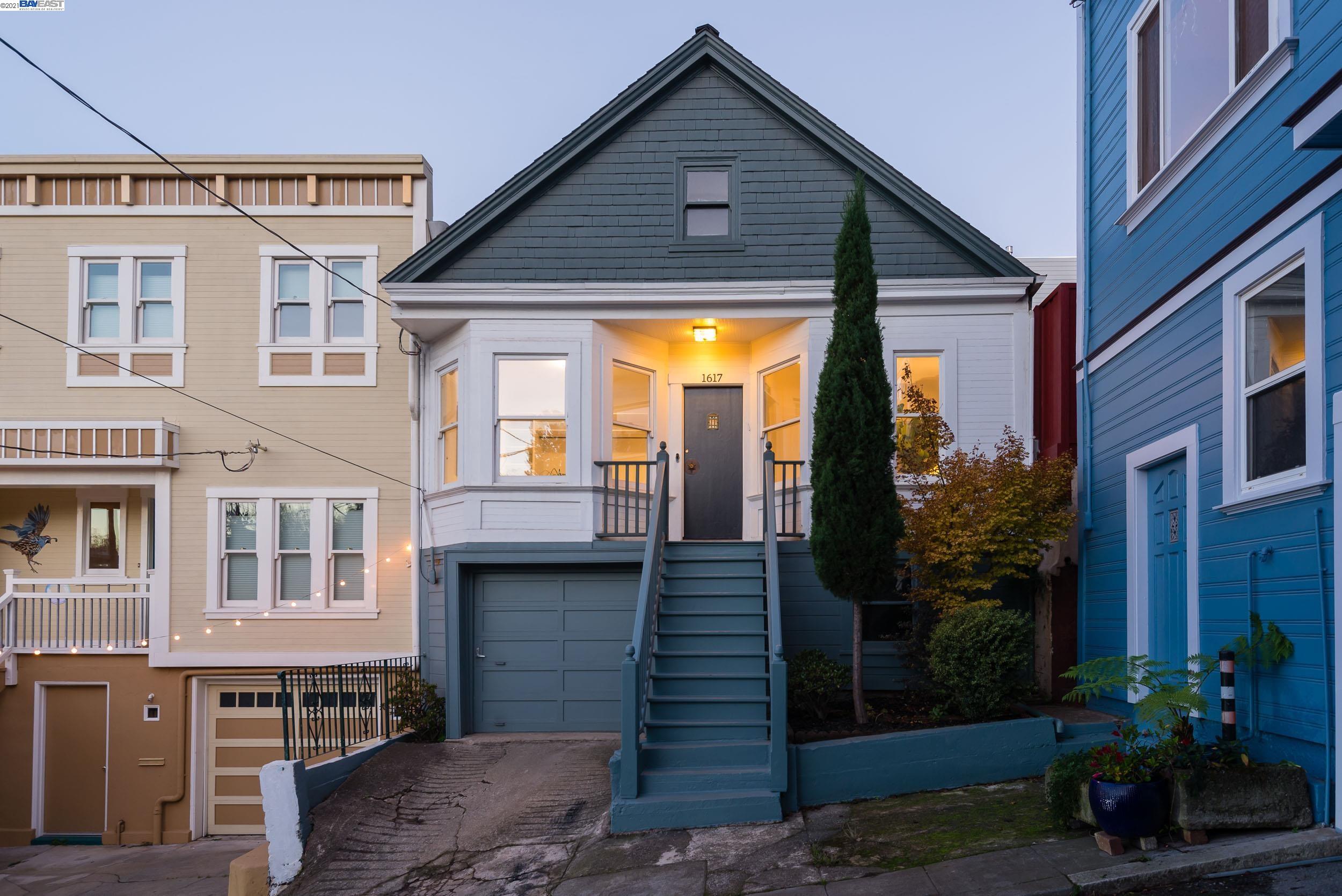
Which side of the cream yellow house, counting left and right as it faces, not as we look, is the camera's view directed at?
front

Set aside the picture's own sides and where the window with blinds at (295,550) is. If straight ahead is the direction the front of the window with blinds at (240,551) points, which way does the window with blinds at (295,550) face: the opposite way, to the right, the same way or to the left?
the same way

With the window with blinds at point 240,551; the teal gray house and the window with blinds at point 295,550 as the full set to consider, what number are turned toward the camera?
3

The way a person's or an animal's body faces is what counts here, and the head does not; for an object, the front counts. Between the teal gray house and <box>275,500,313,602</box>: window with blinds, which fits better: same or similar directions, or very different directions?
same or similar directions

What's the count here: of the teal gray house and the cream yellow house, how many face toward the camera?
2

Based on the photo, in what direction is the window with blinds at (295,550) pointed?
toward the camera

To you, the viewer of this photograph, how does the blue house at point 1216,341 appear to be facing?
facing the viewer and to the left of the viewer

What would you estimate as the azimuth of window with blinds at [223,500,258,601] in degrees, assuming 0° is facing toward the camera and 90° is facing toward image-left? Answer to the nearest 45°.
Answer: approximately 0°

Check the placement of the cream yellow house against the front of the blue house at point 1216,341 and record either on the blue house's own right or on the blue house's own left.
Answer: on the blue house's own right

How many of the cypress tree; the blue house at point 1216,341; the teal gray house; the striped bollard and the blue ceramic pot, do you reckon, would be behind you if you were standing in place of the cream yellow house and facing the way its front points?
0

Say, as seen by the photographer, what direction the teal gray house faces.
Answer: facing the viewer
